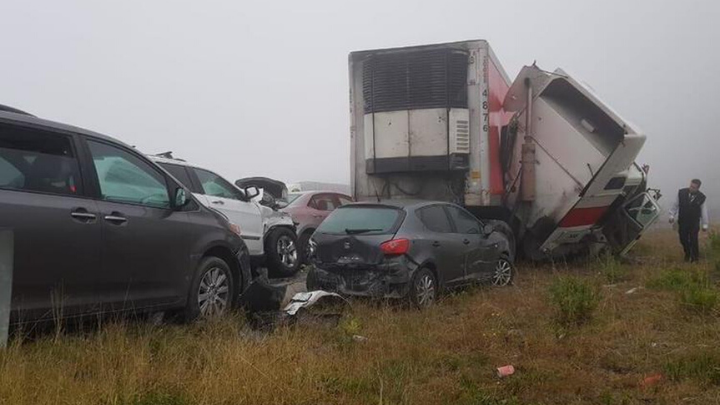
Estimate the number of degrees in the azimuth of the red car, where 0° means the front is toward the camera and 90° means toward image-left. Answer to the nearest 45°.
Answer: approximately 225°

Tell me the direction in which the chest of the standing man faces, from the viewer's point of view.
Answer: toward the camera

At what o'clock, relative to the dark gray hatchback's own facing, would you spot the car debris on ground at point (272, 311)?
The car debris on ground is roughly at 6 o'clock from the dark gray hatchback.

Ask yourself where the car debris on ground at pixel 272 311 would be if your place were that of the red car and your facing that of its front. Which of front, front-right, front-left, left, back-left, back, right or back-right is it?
back-right

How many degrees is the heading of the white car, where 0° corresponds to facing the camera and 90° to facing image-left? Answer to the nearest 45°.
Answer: approximately 225°

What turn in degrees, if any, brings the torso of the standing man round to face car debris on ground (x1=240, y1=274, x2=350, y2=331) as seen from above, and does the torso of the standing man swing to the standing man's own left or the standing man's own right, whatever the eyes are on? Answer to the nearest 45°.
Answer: approximately 45° to the standing man's own right

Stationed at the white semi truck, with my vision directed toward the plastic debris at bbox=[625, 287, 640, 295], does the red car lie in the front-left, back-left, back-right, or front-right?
back-right

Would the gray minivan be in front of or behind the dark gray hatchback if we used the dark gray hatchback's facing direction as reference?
behind

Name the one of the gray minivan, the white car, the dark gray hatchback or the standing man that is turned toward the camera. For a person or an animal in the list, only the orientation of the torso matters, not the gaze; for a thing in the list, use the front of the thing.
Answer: the standing man

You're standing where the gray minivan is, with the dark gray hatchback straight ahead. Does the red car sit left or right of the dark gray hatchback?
left

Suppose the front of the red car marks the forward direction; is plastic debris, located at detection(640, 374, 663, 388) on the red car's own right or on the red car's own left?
on the red car's own right

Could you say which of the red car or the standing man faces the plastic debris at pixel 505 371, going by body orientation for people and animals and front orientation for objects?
the standing man
